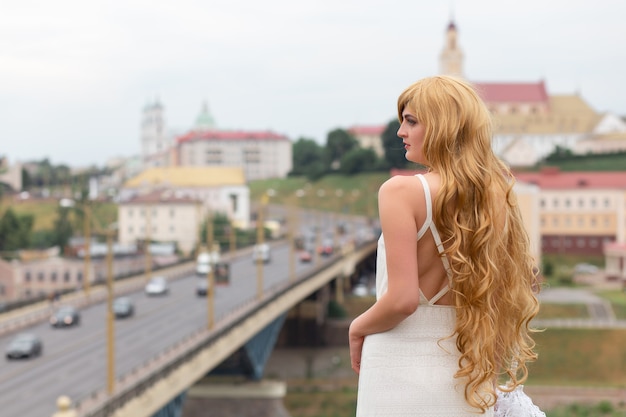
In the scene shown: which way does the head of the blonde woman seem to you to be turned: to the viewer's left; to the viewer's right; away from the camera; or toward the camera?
to the viewer's left

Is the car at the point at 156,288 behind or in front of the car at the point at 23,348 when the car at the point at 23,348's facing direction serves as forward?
behind

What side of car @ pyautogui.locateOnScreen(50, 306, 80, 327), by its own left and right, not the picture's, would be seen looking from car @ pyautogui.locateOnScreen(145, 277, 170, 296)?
back

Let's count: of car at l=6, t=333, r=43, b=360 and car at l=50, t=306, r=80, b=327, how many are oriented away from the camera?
0

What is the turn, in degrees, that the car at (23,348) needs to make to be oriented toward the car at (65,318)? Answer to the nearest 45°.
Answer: approximately 135° to its right

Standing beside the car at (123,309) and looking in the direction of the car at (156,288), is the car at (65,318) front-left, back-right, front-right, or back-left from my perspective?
back-left

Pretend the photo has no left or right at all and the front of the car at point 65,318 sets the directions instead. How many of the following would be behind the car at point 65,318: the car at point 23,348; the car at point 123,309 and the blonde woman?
1

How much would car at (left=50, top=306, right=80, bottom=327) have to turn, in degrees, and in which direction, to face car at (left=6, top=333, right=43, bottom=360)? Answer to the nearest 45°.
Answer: approximately 45° to its left

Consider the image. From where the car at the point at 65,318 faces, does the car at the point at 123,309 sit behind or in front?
behind

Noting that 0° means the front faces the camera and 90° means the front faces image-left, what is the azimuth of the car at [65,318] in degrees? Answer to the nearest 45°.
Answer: approximately 45°

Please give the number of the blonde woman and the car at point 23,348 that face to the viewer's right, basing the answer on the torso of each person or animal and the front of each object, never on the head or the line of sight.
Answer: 0

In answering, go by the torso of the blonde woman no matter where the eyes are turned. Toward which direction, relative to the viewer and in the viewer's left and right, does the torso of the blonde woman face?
facing away from the viewer and to the left of the viewer
